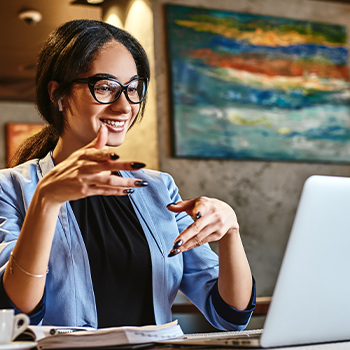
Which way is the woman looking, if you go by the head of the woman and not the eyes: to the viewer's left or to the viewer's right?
to the viewer's right

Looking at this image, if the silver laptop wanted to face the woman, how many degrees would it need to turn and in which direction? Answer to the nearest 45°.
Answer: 0° — it already faces them

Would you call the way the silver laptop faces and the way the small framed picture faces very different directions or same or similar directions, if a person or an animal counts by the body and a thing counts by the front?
very different directions

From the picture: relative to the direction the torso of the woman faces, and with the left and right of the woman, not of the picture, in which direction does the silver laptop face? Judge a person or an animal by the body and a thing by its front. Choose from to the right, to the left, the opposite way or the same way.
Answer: the opposite way

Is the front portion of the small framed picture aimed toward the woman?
yes

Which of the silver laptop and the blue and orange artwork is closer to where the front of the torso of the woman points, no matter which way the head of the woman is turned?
the silver laptop

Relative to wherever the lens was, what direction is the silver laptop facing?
facing away from the viewer and to the left of the viewer

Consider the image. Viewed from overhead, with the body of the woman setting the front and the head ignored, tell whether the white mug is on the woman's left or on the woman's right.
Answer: on the woman's right

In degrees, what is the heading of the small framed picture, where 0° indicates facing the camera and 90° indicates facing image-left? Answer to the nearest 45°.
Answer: approximately 0°

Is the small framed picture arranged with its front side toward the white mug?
yes
